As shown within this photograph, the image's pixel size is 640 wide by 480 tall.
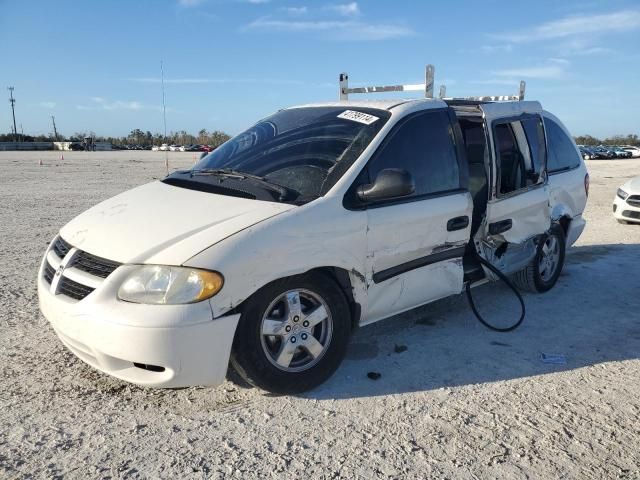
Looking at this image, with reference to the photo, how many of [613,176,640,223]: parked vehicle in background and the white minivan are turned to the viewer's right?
0

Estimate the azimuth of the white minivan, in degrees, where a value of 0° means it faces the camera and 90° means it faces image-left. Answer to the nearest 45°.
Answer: approximately 45°

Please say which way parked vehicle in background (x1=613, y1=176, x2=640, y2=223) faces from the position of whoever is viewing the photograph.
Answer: facing the viewer and to the left of the viewer

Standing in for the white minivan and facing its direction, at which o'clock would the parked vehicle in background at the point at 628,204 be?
The parked vehicle in background is roughly at 6 o'clock from the white minivan.
